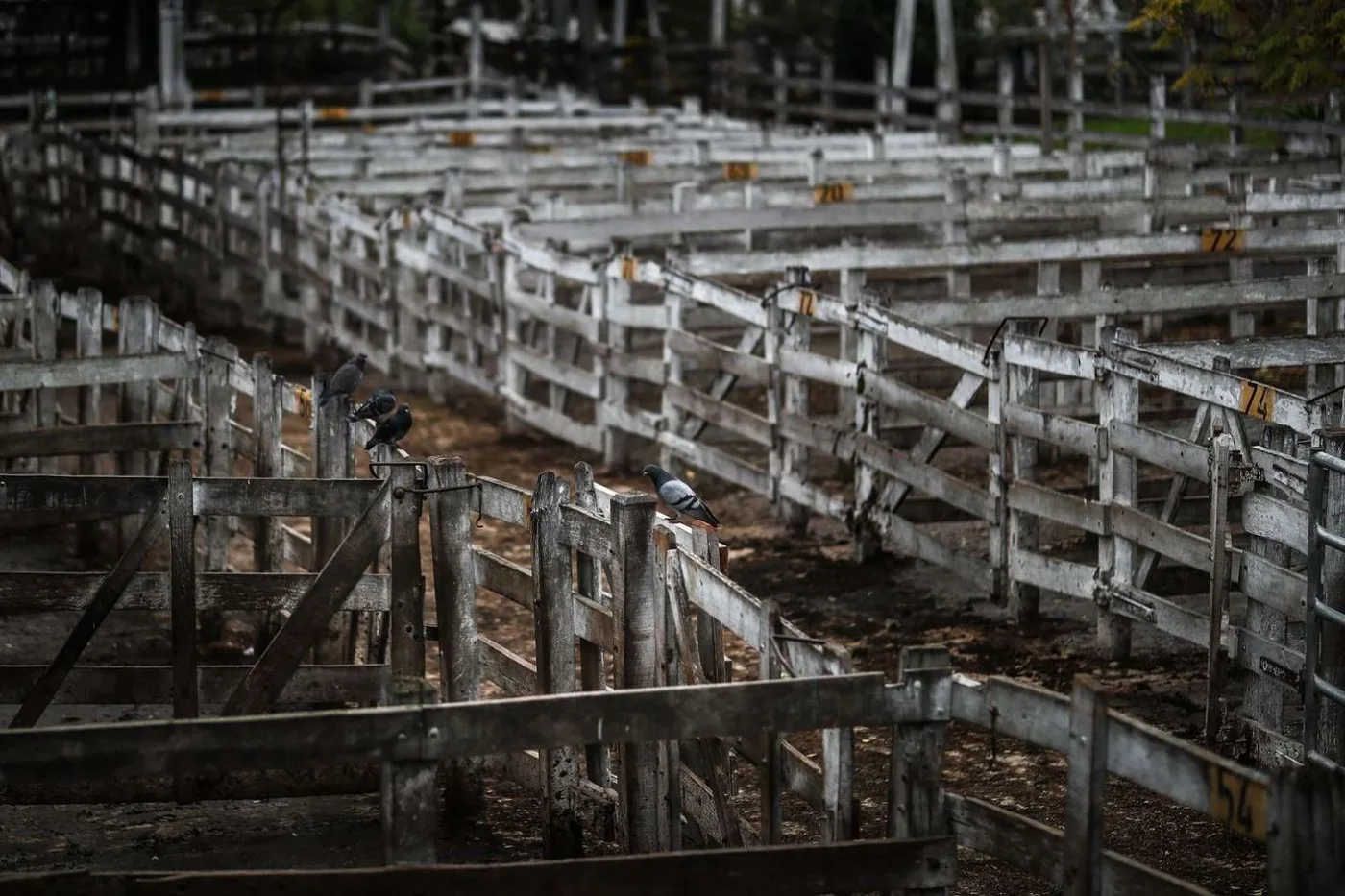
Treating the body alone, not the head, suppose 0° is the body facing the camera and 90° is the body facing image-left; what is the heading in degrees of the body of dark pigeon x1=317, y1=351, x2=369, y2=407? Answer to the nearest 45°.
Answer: approximately 270°

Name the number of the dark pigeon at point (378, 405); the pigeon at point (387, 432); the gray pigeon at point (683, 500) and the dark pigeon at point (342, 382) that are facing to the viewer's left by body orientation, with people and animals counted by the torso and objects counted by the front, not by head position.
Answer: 1

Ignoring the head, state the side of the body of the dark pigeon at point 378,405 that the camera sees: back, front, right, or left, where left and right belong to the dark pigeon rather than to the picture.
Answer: right

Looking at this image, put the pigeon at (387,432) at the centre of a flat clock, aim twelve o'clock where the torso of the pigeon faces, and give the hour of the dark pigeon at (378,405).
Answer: The dark pigeon is roughly at 9 o'clock from the pigeon.

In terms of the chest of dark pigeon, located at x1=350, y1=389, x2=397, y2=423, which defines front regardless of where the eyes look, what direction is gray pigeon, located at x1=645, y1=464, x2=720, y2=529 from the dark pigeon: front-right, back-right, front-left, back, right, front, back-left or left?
front-right

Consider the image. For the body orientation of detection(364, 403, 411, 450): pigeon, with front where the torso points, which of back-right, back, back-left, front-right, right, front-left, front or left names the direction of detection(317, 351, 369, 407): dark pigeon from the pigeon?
left

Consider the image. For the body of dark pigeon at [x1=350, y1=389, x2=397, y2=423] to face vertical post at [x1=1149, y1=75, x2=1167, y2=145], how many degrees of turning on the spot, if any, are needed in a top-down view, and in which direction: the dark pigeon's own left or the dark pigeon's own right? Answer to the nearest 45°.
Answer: approximately 45° to the dark pigeon's own left

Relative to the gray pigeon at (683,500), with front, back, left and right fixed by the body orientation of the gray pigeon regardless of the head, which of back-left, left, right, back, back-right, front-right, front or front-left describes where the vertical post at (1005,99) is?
right

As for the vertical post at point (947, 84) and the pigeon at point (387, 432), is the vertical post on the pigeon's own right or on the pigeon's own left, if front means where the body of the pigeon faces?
on the pigeon's own left

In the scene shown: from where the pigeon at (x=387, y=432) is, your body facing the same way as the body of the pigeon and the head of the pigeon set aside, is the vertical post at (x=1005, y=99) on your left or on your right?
on your left

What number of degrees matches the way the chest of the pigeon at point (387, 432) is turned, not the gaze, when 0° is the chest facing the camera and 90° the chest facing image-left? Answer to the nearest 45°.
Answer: approximately 270°

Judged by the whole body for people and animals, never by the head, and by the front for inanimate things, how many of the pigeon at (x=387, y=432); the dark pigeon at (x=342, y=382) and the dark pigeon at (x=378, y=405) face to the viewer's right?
3

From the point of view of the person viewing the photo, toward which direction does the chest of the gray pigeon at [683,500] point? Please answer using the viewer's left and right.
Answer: facing to the left of the viewer

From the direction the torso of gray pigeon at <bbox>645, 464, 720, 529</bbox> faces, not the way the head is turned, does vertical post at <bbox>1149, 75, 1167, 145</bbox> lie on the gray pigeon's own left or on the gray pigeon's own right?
on the gray pigeon's own right
